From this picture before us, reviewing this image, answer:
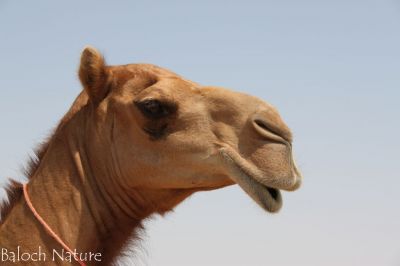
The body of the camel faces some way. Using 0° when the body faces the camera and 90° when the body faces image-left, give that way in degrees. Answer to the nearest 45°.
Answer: approximately 270°
